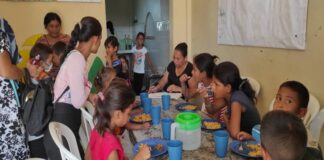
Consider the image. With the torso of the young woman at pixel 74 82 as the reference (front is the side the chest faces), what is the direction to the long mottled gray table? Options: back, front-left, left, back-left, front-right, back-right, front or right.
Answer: front-right

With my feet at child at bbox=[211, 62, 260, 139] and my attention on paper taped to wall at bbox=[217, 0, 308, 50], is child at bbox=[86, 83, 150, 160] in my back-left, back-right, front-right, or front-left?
back-left

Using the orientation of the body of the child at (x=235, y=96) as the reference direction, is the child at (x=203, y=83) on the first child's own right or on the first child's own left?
on the first child's own right

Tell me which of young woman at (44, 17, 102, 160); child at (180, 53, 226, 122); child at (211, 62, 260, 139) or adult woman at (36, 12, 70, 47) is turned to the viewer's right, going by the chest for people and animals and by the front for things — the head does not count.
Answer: the young woman

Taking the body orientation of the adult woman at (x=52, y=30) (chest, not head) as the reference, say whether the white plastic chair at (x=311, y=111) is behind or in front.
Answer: in front

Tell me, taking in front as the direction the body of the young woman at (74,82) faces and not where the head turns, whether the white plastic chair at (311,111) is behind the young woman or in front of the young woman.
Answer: in front

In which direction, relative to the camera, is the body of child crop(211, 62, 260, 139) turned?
to the viewer's left

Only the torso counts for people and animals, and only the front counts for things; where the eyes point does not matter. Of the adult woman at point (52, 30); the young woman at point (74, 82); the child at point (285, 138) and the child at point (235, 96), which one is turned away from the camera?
the child at point (285, 138)

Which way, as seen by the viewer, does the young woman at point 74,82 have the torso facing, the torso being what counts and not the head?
to the viewer's right

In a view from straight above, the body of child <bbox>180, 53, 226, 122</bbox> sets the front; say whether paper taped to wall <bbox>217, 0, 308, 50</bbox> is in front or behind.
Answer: behind
